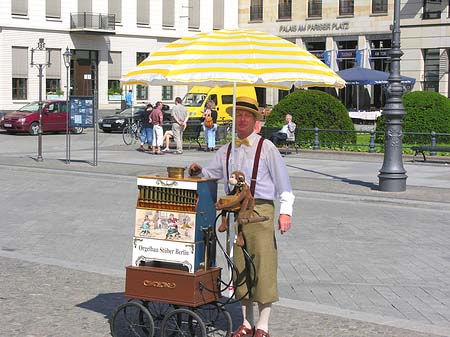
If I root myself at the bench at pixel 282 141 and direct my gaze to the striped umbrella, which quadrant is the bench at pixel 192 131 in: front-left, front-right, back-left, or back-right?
back-right

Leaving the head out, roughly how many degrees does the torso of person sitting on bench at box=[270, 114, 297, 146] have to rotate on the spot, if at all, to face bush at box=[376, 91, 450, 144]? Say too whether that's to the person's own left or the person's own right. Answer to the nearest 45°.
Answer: approximately 135° to the person's own left

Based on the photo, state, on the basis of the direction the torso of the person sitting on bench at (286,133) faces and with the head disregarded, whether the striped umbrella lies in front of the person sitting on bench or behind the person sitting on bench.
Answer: in front

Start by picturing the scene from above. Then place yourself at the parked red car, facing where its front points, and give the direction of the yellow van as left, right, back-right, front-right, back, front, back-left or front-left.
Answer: back-left

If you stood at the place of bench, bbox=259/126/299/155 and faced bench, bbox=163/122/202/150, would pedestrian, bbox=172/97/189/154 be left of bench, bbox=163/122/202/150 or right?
left

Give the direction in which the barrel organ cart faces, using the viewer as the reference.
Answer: facing the viewer and to the left of the viewer

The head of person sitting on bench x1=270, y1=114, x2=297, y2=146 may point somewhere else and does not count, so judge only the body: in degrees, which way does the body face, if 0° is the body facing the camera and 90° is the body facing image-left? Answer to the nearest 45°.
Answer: approximately 45°

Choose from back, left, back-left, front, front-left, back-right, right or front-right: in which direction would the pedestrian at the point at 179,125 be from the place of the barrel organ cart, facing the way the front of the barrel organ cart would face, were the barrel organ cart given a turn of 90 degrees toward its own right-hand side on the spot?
front-right
